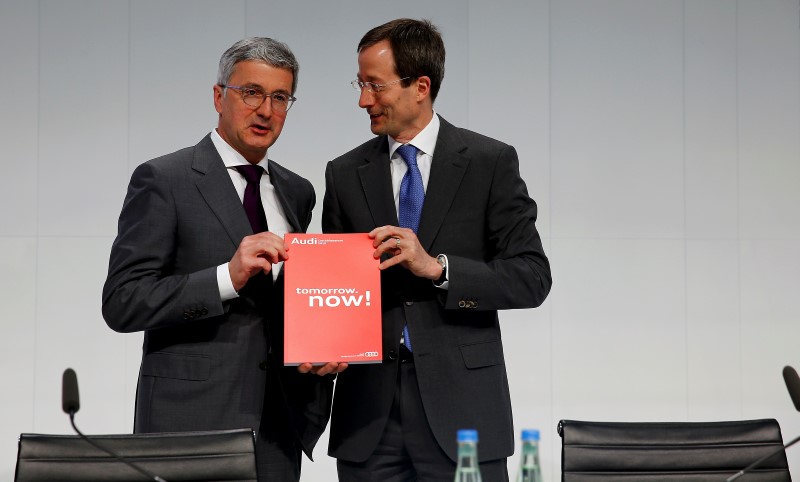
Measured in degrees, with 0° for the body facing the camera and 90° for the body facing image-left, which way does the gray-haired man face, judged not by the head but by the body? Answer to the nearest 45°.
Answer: approximately 315°

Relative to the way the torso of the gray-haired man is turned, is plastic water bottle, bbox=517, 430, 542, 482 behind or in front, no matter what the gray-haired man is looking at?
in front

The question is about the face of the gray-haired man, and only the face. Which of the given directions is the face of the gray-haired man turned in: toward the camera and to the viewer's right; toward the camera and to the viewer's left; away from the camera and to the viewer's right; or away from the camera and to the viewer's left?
toward the camera and to the viewer's right

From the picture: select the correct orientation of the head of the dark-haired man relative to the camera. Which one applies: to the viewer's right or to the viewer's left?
to the viewer's left

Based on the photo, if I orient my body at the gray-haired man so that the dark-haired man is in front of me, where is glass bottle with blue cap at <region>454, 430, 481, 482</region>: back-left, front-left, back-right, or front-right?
front-right
